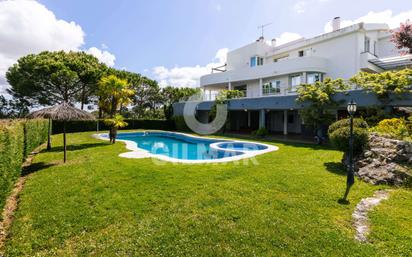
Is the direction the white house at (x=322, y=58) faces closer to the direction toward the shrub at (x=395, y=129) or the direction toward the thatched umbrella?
the thatched umbrella

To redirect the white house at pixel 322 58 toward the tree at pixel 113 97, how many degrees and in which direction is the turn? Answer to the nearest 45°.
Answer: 0° — it already faces it

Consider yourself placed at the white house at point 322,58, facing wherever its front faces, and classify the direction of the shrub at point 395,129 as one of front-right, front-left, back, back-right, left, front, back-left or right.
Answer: front-left

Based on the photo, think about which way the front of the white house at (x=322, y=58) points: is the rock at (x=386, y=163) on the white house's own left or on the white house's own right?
on the white house's own left

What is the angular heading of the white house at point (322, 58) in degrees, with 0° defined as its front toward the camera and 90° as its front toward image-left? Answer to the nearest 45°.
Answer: approximately 45°

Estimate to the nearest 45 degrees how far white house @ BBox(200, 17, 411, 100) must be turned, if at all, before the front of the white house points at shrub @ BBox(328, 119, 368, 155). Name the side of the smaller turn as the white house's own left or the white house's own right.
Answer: approximately 45° to the white house's own left

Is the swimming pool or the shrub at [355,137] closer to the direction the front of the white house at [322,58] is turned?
the swimming pool

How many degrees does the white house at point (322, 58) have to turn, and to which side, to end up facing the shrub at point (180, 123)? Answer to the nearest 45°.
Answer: approximately 45° to its right

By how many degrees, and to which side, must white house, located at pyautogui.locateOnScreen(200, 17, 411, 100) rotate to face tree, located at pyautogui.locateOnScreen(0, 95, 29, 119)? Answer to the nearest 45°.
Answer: approximately 45° to its right

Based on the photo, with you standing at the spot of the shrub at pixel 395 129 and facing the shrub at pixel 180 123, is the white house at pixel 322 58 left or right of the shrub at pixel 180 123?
right
